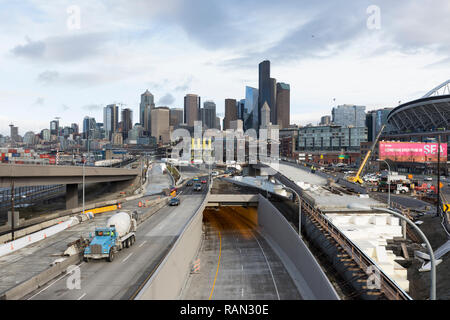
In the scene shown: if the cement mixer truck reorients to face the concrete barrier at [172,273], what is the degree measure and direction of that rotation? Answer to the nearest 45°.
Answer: approximately 90° to its left

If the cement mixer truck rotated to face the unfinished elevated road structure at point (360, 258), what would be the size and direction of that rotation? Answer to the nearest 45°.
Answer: approximately 90° to its left

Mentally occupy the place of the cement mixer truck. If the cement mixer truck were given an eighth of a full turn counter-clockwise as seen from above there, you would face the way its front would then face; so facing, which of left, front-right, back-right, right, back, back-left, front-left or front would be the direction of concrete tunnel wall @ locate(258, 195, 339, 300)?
left

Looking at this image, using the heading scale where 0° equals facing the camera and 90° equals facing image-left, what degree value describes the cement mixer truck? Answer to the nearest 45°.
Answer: approximately 45°

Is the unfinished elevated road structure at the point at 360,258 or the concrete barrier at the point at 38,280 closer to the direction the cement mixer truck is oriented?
the concrete barrier

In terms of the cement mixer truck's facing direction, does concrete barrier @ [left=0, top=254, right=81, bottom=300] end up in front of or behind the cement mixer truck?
in front
